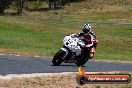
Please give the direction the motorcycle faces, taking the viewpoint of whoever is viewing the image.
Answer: facing the viewer and to the left of the viewer
